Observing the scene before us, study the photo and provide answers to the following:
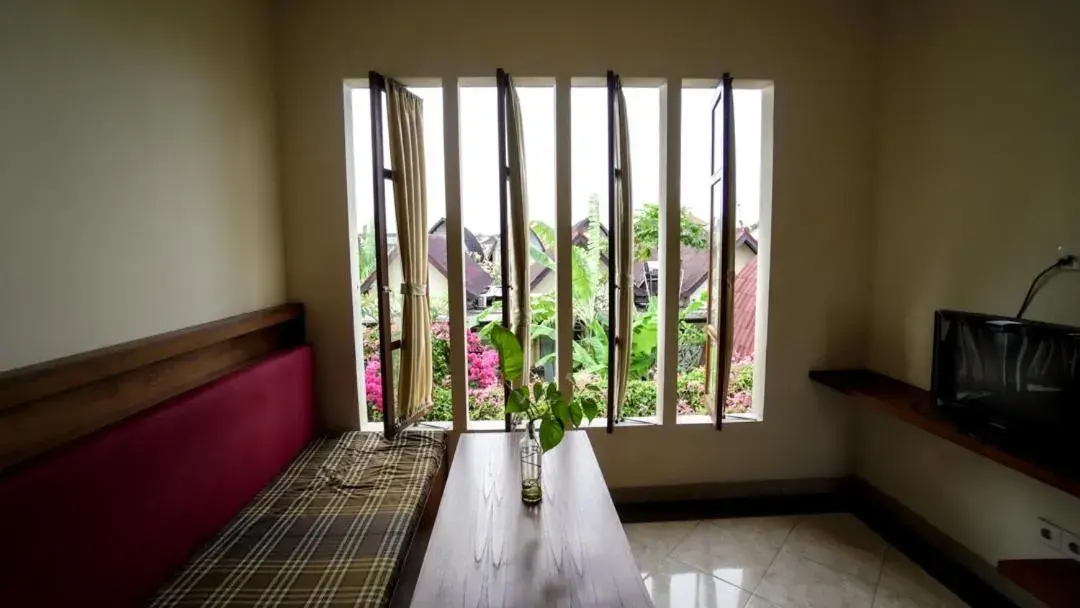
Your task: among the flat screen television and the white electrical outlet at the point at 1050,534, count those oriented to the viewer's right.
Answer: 0

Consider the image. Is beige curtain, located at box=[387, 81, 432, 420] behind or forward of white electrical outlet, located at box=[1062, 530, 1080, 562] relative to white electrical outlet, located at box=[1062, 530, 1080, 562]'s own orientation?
forward

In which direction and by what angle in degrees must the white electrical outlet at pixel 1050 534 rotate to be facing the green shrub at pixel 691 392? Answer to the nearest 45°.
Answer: approximately 45° to its right

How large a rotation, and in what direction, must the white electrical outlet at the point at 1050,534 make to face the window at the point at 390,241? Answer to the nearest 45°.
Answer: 0° — it already faces it

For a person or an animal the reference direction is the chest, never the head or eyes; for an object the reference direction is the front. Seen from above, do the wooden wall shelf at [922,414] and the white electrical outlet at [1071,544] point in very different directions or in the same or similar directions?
same or similar directions

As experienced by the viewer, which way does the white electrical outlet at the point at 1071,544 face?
facing the viewer and to the left of the viewer

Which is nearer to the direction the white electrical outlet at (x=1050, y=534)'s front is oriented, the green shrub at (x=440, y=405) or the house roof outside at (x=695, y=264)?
the green shrub

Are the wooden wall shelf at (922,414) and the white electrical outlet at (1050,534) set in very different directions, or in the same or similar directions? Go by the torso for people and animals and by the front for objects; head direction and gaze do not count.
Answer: same or similar directions

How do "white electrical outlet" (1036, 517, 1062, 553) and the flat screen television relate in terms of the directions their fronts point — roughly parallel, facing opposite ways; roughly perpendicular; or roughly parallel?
roughly parallel

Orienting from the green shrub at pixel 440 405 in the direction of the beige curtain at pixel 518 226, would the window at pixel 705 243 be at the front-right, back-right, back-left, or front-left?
front-left

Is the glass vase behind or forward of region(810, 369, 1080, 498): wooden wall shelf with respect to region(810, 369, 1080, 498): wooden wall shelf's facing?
forward

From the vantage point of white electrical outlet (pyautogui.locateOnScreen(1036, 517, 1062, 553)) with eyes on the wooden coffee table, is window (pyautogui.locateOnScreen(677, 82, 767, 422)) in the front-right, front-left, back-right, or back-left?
front-right

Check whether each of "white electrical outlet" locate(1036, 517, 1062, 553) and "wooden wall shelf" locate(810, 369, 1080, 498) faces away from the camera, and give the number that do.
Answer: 0

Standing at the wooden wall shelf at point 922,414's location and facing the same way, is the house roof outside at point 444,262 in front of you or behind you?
in front
